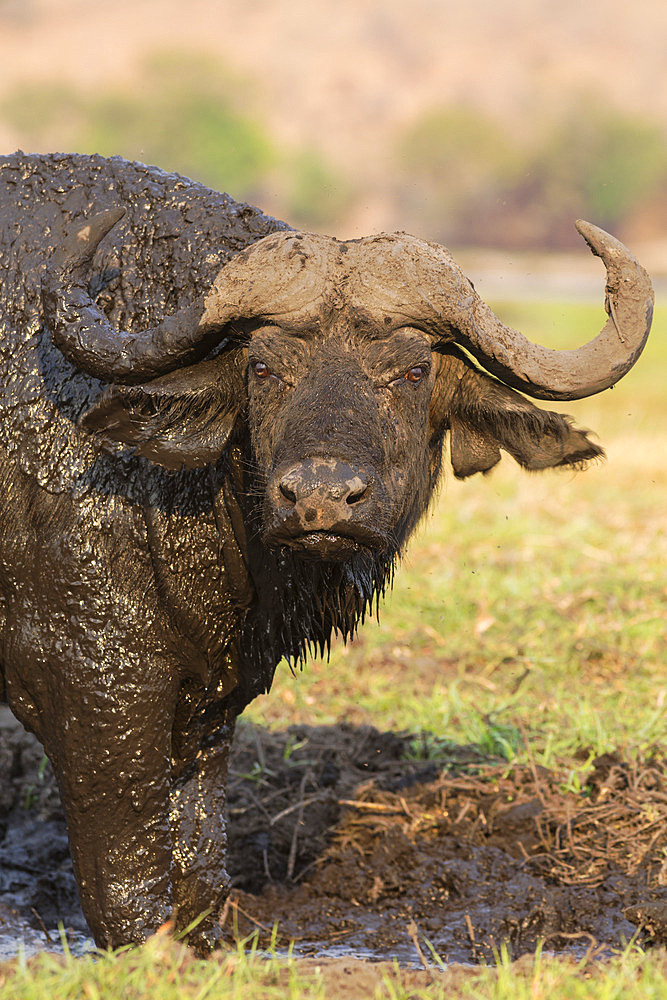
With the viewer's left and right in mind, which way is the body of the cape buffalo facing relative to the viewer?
facing the viewer and to the right of the viewer
